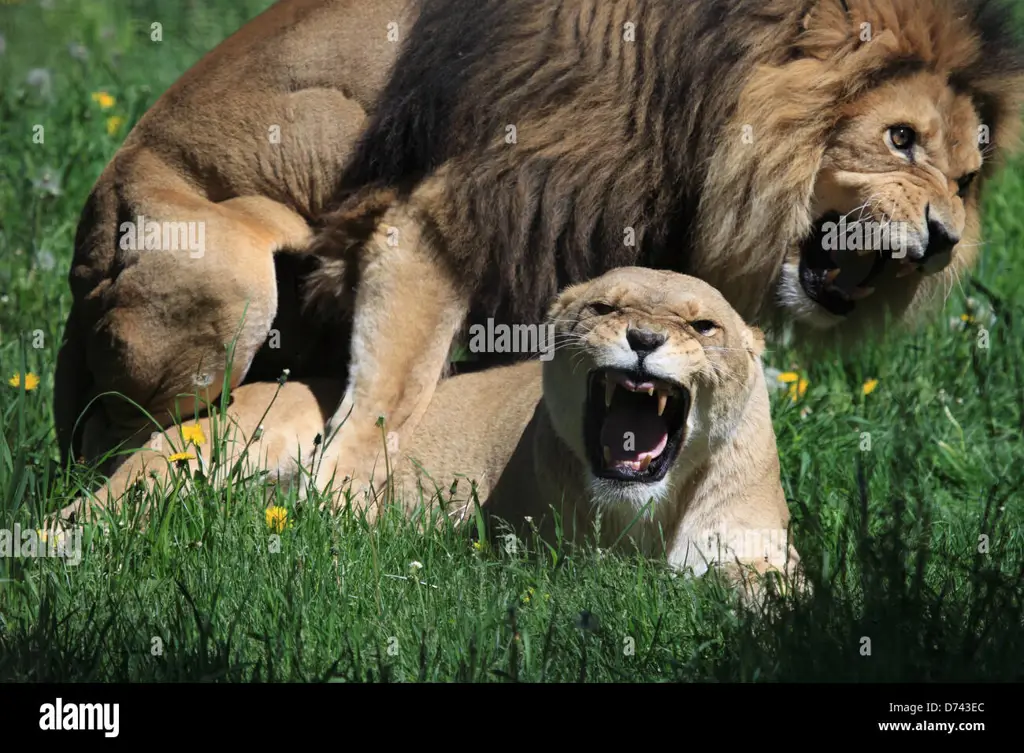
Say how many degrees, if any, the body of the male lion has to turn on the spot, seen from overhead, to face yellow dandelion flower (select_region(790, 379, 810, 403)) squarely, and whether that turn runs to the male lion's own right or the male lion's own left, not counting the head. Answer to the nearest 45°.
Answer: approximately 45° to the male lion's own left

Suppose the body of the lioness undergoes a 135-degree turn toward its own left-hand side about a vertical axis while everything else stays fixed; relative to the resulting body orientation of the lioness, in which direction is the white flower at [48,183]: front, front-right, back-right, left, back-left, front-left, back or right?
front-left

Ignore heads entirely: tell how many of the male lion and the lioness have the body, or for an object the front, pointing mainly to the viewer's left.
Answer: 0

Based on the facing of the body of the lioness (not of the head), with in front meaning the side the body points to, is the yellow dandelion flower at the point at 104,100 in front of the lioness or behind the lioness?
behind

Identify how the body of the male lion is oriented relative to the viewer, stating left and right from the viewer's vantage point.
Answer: facing to the right of the viewer

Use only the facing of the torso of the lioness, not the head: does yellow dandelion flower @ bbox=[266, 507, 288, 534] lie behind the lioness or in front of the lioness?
behind

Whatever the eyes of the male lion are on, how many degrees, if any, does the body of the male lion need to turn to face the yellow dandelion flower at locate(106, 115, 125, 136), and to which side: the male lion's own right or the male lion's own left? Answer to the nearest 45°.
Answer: approximately 135° to the male lion's own left

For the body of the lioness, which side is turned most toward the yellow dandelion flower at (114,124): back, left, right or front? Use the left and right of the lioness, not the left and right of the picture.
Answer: back

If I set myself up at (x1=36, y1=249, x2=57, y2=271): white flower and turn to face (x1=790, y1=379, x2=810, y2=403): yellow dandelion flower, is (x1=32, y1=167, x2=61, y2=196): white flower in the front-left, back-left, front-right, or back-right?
back-left

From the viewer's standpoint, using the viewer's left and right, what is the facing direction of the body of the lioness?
facing the viewer and to the right of the viewer

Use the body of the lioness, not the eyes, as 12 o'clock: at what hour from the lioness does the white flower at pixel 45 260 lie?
The white flower is roughly at 6 o'clock from the lioness.

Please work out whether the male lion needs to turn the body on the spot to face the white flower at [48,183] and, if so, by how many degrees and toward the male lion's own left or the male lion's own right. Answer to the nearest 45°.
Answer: approximately 135° to the male lion's own left
